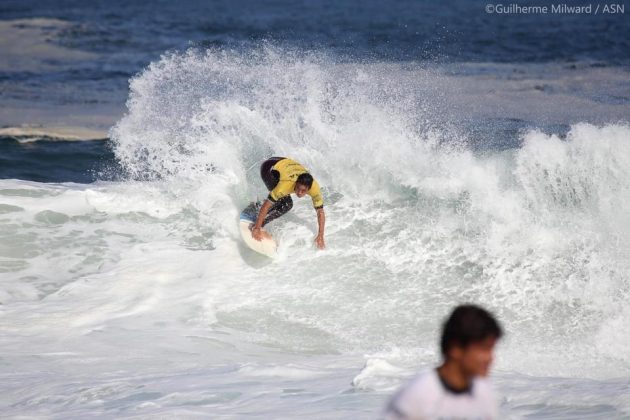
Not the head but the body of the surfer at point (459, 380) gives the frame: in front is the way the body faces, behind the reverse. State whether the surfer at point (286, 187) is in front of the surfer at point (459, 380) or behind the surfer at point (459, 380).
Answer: behind

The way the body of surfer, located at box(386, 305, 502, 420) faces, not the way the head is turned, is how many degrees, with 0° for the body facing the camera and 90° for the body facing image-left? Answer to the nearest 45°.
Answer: approximately 315°

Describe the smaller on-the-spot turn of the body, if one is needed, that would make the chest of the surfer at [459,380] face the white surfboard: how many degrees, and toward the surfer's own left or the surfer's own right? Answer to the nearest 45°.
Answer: approximately 135° to the surfer's own left
